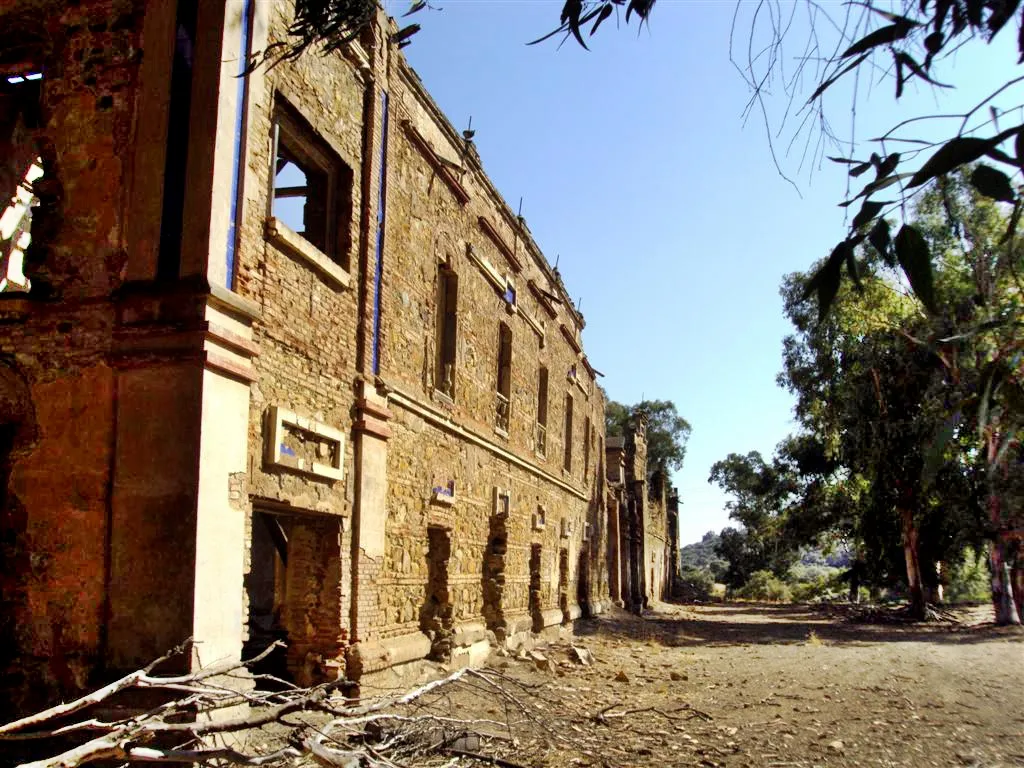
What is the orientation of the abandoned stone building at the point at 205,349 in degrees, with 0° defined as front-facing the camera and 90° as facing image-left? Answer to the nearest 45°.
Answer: approximately 315°

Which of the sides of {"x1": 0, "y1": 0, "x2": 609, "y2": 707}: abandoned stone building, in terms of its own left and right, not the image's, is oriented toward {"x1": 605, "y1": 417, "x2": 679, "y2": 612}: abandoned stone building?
left
